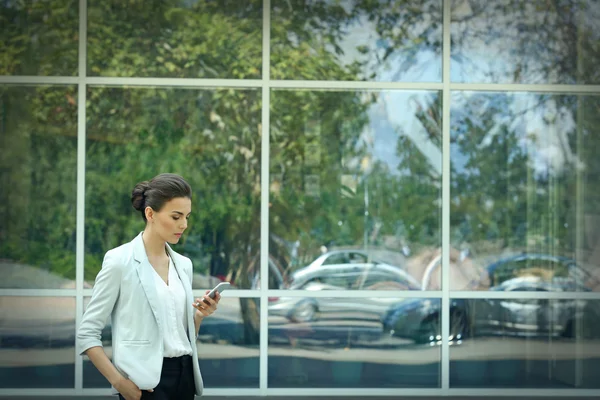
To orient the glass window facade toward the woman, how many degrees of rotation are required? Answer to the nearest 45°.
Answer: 0° — it already faces them

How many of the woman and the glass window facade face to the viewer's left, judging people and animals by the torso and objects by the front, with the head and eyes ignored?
0

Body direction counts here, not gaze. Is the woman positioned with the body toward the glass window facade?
no

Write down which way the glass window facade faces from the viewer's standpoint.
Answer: facing the viewer
